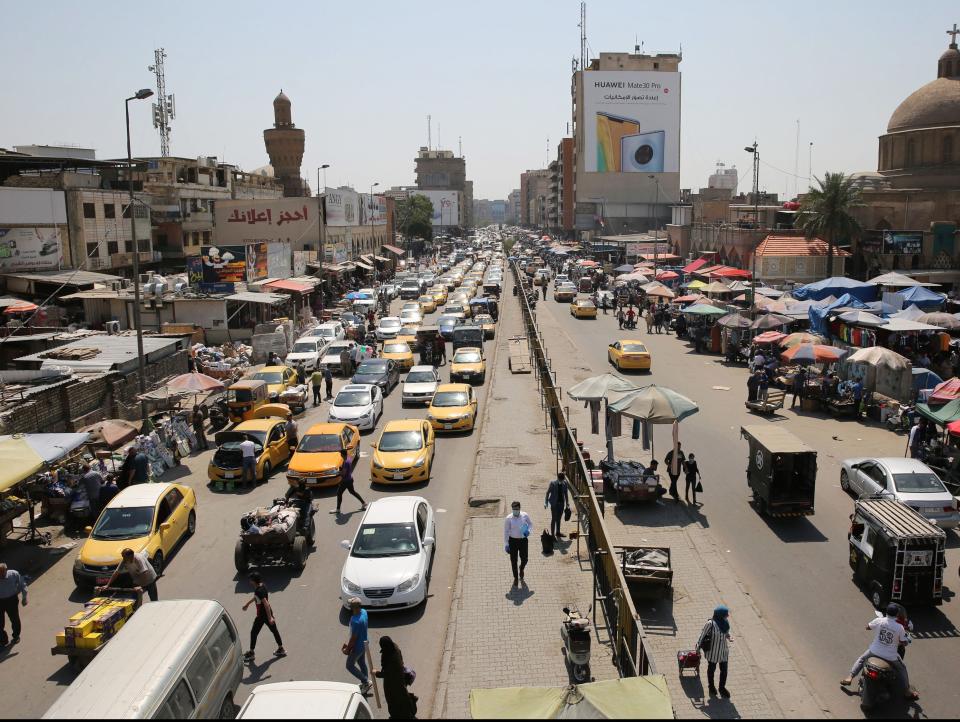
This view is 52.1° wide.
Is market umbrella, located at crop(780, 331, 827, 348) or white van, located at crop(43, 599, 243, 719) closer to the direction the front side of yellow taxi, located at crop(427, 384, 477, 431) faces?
the white van

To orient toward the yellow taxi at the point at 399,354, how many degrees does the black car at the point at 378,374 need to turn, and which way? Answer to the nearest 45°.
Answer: approximately 135° to its right

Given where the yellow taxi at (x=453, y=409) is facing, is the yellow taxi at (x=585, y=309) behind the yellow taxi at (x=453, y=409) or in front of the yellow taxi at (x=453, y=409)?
behind

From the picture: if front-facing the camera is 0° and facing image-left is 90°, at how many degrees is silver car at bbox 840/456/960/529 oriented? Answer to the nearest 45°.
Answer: approximately 135°

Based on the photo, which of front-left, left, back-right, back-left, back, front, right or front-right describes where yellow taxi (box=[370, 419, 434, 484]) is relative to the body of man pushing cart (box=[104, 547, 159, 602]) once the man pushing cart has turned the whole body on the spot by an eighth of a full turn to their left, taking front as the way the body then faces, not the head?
back-left

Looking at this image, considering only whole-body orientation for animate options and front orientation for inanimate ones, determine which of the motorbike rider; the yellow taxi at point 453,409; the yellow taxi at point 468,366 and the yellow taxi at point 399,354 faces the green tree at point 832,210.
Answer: the motorbike rider

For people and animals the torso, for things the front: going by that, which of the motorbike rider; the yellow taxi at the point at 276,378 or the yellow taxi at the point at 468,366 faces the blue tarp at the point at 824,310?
the motorbike rider
